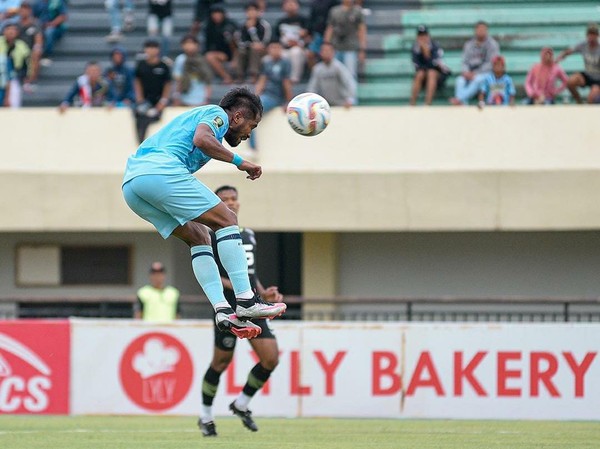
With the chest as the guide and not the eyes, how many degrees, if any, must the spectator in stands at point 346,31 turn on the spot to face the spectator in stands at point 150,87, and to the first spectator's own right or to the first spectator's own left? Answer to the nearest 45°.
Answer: approximately 90° to the first spectator's own right

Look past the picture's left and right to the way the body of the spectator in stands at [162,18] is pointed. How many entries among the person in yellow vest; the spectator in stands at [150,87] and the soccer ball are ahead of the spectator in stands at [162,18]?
3

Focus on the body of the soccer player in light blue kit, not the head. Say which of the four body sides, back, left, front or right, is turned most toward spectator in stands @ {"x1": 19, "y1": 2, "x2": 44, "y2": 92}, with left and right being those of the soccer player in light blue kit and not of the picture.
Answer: left

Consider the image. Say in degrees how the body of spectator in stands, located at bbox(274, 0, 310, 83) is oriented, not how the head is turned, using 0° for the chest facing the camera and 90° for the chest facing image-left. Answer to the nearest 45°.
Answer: approximately 0°

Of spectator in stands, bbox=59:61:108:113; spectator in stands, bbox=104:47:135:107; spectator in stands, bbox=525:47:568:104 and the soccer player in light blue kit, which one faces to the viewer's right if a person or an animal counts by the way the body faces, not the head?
the soccer player in light blue kit

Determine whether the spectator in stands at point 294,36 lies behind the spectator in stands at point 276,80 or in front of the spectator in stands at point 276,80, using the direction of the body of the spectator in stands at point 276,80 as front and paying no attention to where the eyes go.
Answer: behind
